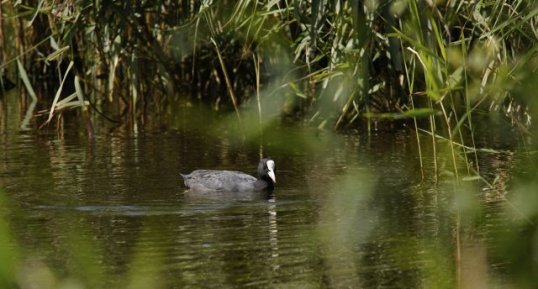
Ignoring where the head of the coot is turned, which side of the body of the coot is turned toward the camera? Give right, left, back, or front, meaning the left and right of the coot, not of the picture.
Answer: right
